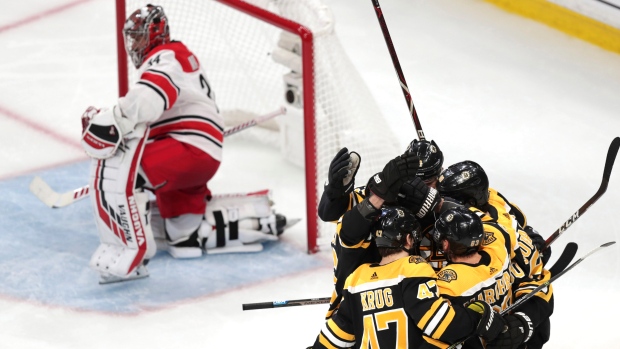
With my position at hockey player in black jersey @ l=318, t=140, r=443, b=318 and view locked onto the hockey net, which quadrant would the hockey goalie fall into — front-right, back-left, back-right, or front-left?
front-left

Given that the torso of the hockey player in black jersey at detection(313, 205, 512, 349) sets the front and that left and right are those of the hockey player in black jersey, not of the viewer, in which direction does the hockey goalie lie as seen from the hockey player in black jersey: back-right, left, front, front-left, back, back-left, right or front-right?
left

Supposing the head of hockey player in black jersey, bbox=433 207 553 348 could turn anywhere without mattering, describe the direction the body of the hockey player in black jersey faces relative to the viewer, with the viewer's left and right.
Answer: facing away from the viewer and to the left of the viewer

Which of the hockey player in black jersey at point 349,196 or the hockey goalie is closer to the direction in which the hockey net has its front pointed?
the hockey goalie

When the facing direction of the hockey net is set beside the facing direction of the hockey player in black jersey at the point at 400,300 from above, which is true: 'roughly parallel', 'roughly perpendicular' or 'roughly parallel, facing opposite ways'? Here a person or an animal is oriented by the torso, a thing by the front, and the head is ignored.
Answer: roughly parallel, facing opposite ways

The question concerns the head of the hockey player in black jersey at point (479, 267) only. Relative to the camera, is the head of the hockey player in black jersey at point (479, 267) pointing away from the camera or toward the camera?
away from the camera

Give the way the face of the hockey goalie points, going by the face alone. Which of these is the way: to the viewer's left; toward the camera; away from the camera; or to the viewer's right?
to the viewer's left

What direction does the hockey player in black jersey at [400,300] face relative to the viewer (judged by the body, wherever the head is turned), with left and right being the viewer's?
facing away from the viewer and to the right of the viewer

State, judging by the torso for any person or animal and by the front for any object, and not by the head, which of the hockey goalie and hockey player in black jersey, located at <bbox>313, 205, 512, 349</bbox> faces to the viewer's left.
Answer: the hockey goalie
